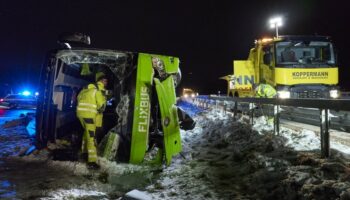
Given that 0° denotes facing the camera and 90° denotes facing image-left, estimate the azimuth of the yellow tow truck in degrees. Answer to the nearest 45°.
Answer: approximately 315°

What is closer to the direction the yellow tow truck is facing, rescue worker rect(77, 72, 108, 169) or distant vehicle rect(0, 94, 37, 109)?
the rescue worker

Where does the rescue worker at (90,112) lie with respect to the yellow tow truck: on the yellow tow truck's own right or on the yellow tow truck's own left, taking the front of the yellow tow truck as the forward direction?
on the yellow tow truck's own right

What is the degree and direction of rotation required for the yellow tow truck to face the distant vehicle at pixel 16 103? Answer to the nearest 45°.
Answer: approximately 135° to its right
